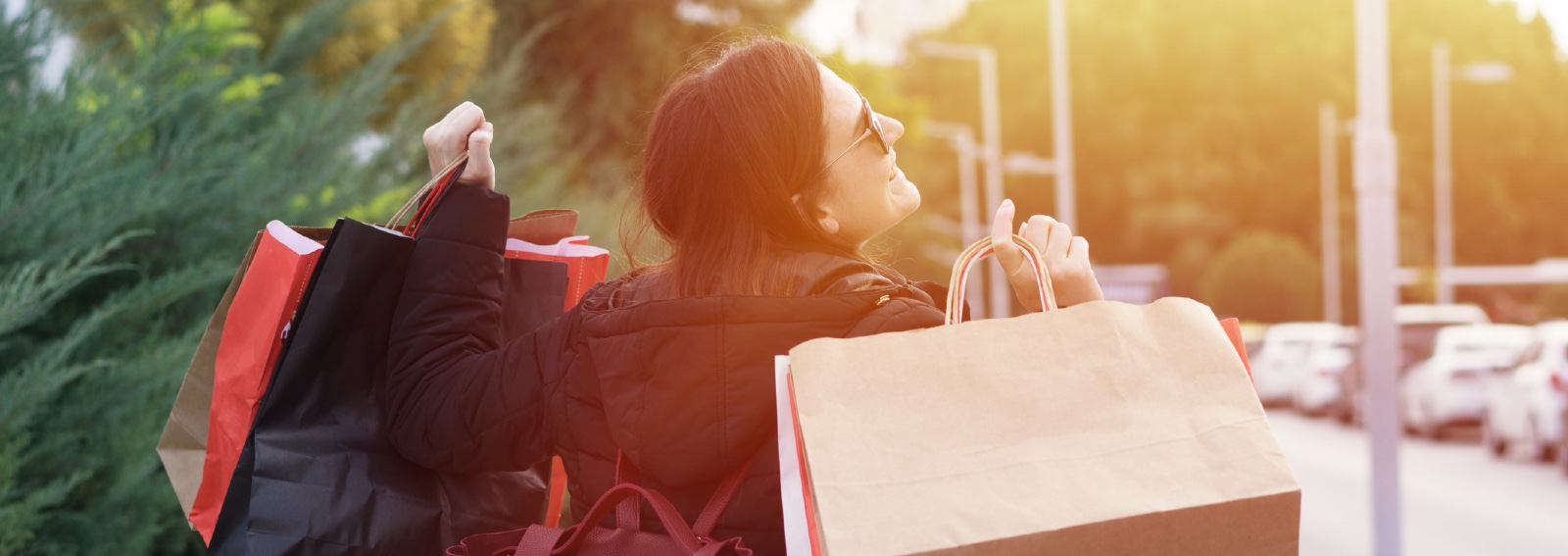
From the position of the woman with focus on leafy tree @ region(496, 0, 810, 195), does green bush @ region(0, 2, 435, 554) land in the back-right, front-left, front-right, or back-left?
front-left

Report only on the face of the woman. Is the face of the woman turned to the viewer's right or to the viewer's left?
to the viewer's right
